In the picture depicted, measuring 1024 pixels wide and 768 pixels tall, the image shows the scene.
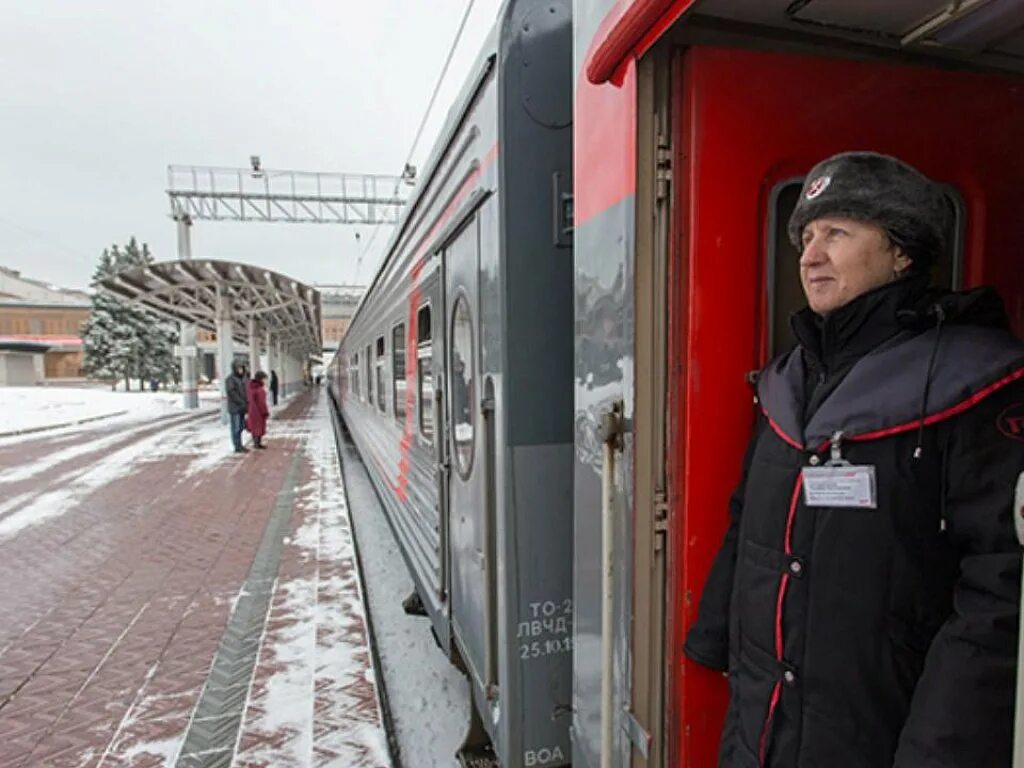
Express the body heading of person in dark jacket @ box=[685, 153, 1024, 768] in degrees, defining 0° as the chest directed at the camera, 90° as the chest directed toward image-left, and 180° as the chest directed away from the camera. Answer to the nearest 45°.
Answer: approximately 45°

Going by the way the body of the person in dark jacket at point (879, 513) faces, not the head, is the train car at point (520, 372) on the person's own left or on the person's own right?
on the person's own right

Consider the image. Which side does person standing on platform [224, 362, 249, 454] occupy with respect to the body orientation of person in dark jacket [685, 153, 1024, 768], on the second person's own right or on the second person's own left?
on the second person's own right

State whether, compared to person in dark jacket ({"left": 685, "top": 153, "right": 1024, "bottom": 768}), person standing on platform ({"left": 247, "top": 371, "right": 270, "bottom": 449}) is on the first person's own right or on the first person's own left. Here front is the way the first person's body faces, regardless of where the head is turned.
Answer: on the first person's own right
